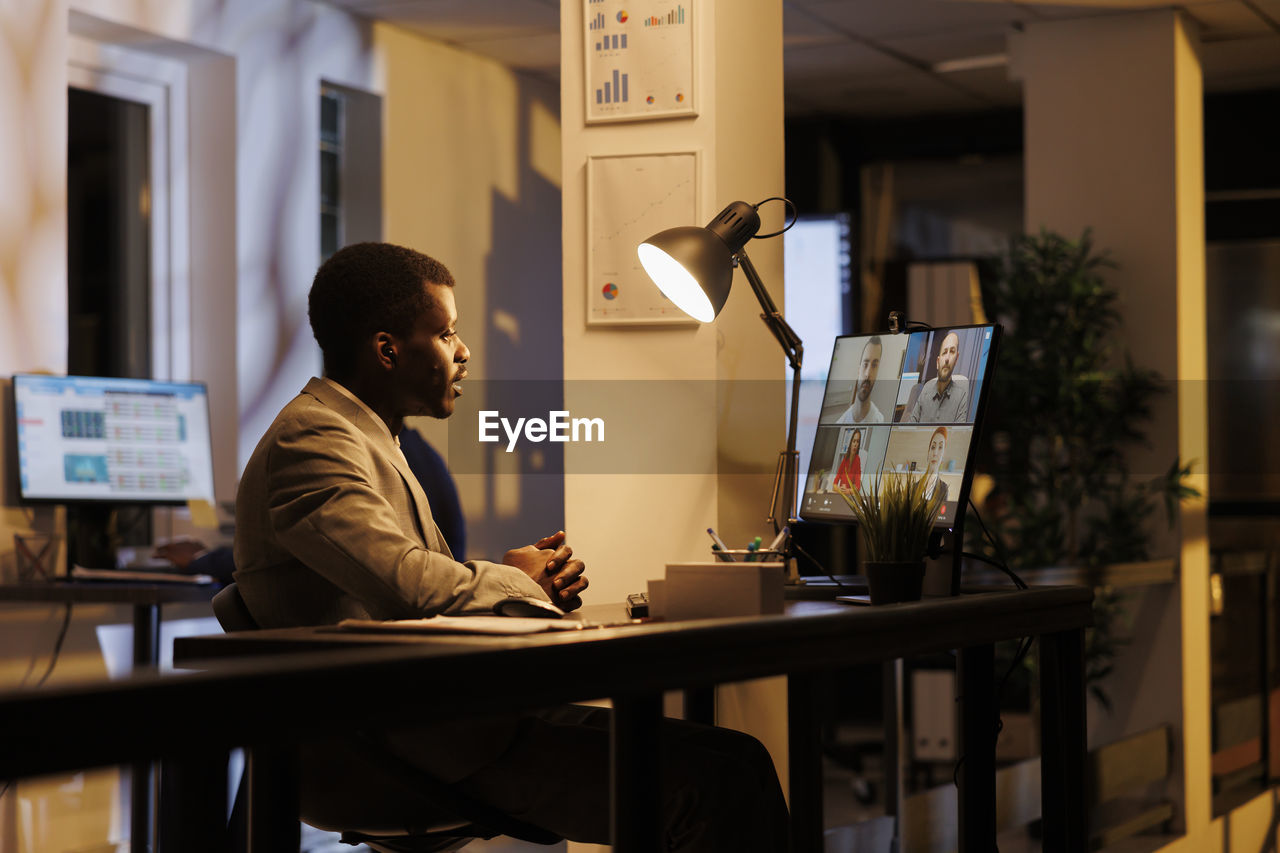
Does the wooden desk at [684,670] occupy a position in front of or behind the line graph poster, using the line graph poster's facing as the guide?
in front

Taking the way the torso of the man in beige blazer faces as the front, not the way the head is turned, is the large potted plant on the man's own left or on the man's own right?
on the man's own left

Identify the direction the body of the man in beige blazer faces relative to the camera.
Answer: to the viewer's right

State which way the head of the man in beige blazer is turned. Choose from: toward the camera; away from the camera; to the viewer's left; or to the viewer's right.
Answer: to the viewer's right

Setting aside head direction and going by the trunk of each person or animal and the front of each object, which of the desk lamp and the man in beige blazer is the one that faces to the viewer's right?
the man in beige blazer

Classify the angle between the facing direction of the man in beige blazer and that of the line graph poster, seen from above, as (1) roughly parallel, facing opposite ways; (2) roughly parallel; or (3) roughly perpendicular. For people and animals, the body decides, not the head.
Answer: roughly perpendicular

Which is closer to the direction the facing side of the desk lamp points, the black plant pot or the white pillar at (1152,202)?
the black plant pot

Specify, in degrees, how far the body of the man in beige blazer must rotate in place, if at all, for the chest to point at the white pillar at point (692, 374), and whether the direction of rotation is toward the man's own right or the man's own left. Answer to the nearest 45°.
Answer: approximately 90° to the man's own left

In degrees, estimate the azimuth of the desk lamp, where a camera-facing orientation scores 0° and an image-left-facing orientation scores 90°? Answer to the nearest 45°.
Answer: approximately 45°

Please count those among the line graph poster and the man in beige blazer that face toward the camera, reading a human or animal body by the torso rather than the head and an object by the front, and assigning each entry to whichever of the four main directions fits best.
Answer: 1
